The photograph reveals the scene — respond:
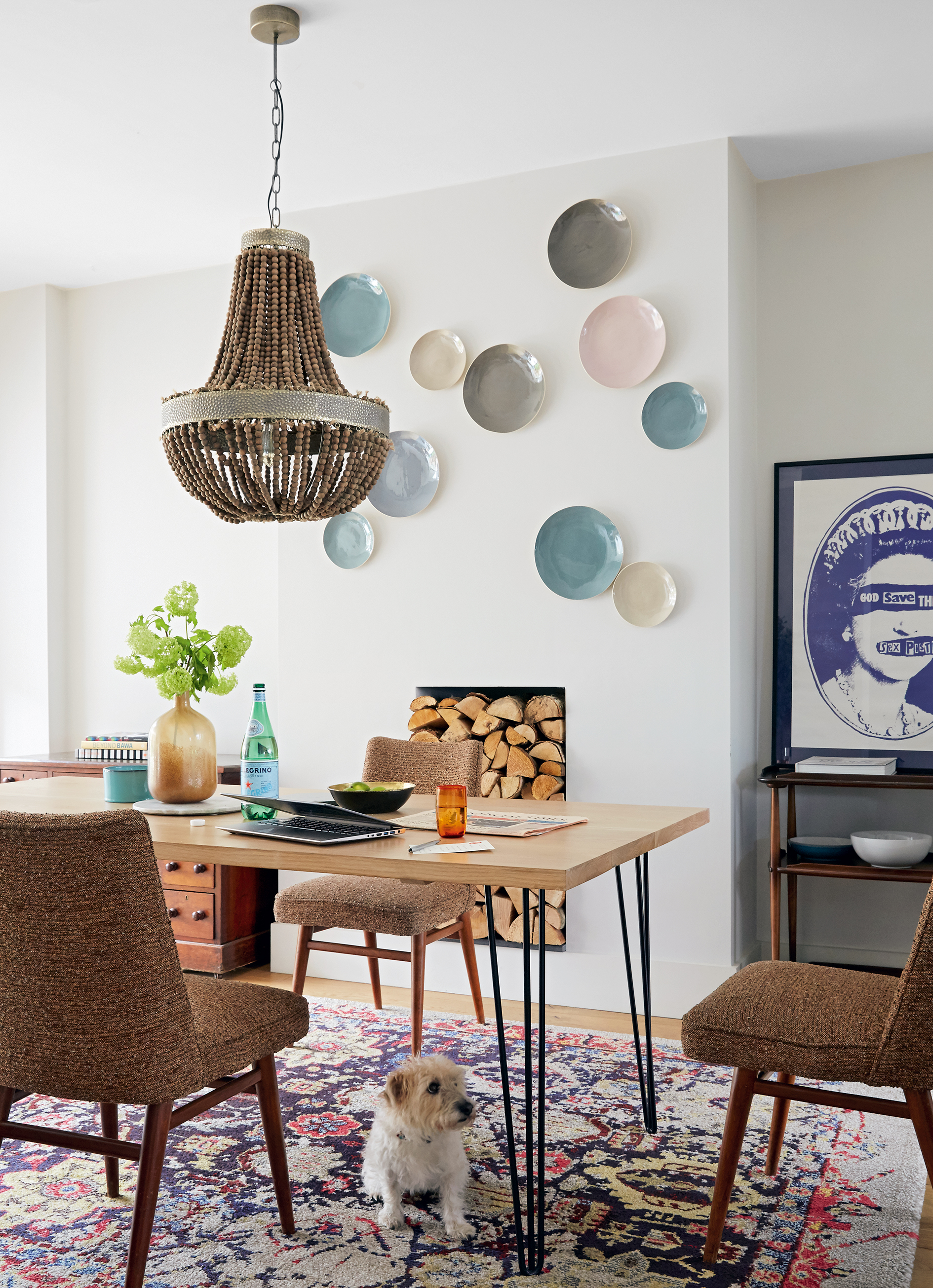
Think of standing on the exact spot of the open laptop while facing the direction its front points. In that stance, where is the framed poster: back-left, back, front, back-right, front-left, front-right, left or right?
back

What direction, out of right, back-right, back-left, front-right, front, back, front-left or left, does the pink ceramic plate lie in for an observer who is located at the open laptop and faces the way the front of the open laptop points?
back

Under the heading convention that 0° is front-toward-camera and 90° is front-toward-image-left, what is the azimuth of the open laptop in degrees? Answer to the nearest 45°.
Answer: approximately 45°

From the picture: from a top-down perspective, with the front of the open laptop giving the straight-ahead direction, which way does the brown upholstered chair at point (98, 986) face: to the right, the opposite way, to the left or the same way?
the opposite way

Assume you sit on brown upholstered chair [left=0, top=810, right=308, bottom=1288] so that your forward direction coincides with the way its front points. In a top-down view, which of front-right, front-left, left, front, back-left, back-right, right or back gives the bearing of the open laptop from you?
front

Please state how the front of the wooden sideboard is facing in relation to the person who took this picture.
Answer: facing the viewer and to the left of the viewer

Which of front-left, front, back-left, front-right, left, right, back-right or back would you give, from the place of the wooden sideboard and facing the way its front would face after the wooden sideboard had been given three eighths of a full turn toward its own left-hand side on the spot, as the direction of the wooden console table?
front-right

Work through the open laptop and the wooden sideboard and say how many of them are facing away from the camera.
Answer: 0

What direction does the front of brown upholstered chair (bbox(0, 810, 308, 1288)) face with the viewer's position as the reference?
facing away from the viewer and to the right of the viewer

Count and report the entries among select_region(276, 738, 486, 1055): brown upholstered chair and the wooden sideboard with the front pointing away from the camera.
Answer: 0

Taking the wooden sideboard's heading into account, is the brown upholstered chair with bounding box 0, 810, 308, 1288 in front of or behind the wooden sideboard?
in front

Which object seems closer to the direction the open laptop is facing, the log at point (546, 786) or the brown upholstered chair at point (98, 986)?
the brown upholstered chair

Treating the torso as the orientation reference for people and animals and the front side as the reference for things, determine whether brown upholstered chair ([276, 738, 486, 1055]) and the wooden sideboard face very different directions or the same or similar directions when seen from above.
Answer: same or similar directions

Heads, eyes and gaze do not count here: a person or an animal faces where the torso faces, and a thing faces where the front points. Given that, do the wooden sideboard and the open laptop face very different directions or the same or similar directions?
same or similar directions

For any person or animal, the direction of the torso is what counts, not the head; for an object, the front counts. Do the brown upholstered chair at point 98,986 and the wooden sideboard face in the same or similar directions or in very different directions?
very different directions

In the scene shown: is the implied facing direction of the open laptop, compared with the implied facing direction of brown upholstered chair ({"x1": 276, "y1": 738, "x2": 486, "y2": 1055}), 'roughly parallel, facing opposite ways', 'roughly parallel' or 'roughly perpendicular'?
roughly parallel

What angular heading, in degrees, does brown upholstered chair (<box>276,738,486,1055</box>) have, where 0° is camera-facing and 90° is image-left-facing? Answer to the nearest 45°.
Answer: approximately 45°
